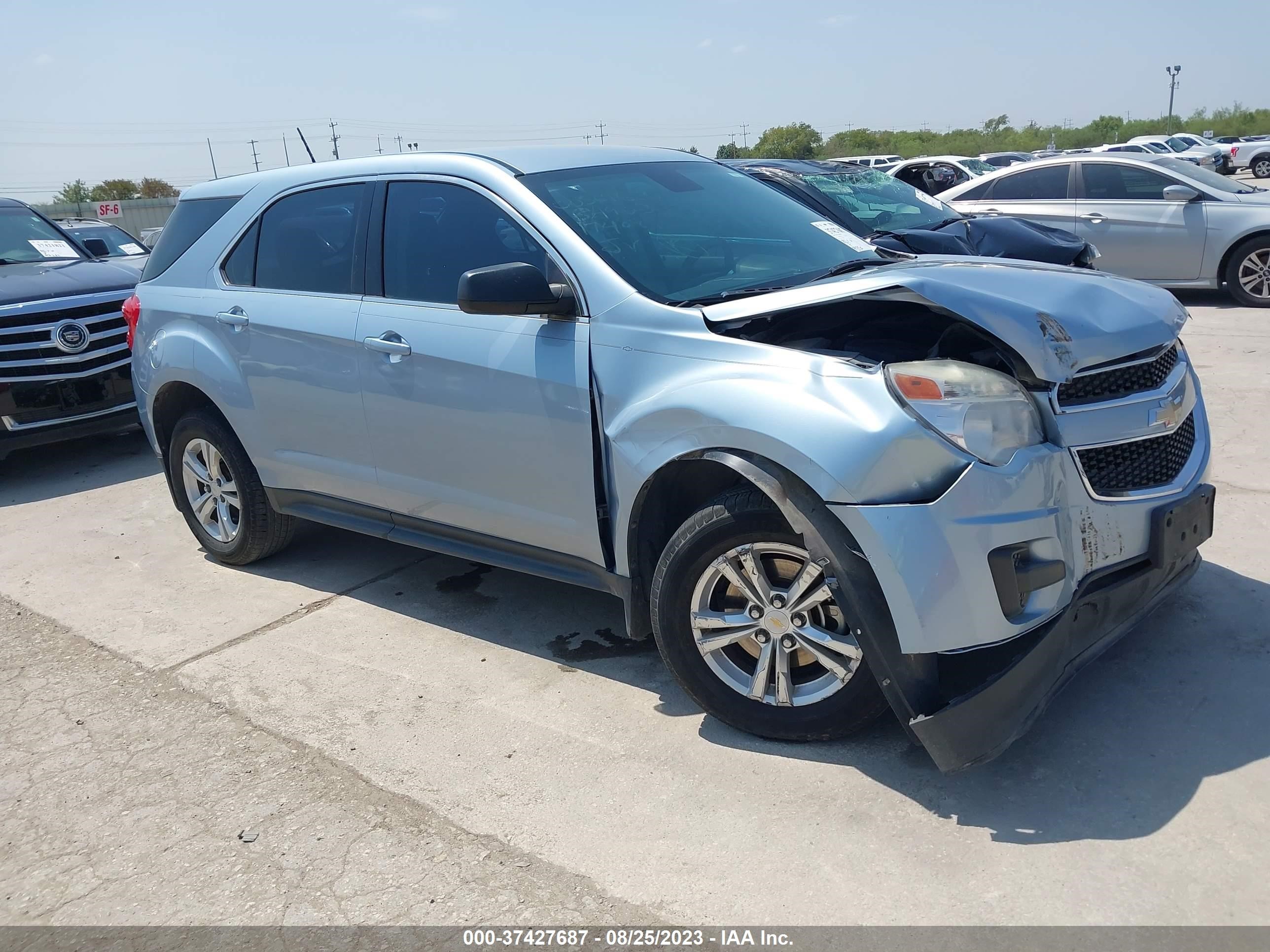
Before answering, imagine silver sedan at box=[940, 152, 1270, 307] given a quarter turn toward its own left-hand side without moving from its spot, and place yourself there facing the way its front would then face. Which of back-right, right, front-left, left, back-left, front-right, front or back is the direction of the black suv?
back-left

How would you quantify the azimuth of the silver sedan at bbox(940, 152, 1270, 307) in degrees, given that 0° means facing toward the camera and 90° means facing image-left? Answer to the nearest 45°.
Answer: approximately 270°

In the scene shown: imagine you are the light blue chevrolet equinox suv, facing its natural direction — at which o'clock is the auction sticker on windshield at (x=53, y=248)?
The auction sticker on windshield is roughly at 6 o'clock from the light blue chevrolet equinox suv.

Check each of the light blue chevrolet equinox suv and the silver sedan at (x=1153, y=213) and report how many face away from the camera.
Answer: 0

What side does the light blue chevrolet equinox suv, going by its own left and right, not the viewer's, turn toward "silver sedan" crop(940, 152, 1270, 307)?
left

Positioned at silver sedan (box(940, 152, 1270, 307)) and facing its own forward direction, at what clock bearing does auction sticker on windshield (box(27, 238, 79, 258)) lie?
The auction sticker on windshield is roughly at 5 o'clock from the silver sedan.

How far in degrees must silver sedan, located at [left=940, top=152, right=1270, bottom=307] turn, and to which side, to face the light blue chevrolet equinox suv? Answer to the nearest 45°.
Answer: approximately 90° to its right

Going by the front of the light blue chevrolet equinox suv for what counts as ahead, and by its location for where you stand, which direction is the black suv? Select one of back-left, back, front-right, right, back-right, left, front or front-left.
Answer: back

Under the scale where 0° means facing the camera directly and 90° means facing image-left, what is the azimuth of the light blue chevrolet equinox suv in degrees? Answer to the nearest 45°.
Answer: approximately 315°

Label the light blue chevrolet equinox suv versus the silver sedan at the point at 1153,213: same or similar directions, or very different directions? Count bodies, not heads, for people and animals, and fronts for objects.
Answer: same or similar directions
